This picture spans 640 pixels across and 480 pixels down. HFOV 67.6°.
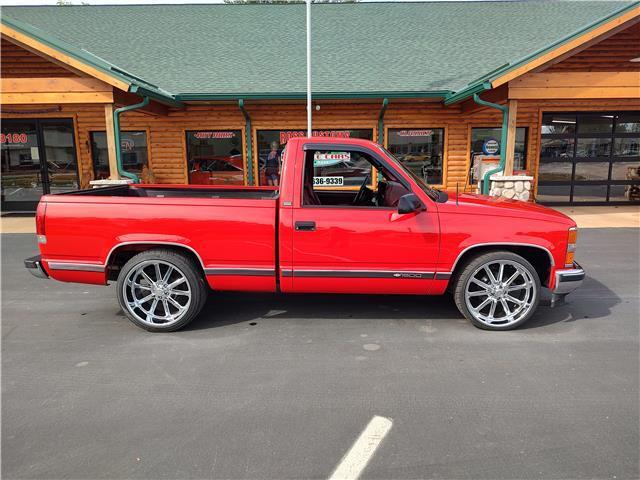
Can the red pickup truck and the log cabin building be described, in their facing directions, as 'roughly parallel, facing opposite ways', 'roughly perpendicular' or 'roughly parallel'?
roughly perpendicular

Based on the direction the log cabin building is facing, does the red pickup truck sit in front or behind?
in front

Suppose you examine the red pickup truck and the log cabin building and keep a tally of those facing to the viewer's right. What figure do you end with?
1

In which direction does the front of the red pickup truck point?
to the viewer's right

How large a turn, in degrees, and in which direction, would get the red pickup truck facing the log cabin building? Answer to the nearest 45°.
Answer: approximately 90° to its left

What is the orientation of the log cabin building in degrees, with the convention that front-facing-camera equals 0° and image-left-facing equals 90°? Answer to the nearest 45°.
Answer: approximately 0°

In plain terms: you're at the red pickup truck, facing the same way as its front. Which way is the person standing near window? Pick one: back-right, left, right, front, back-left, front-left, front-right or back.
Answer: left
